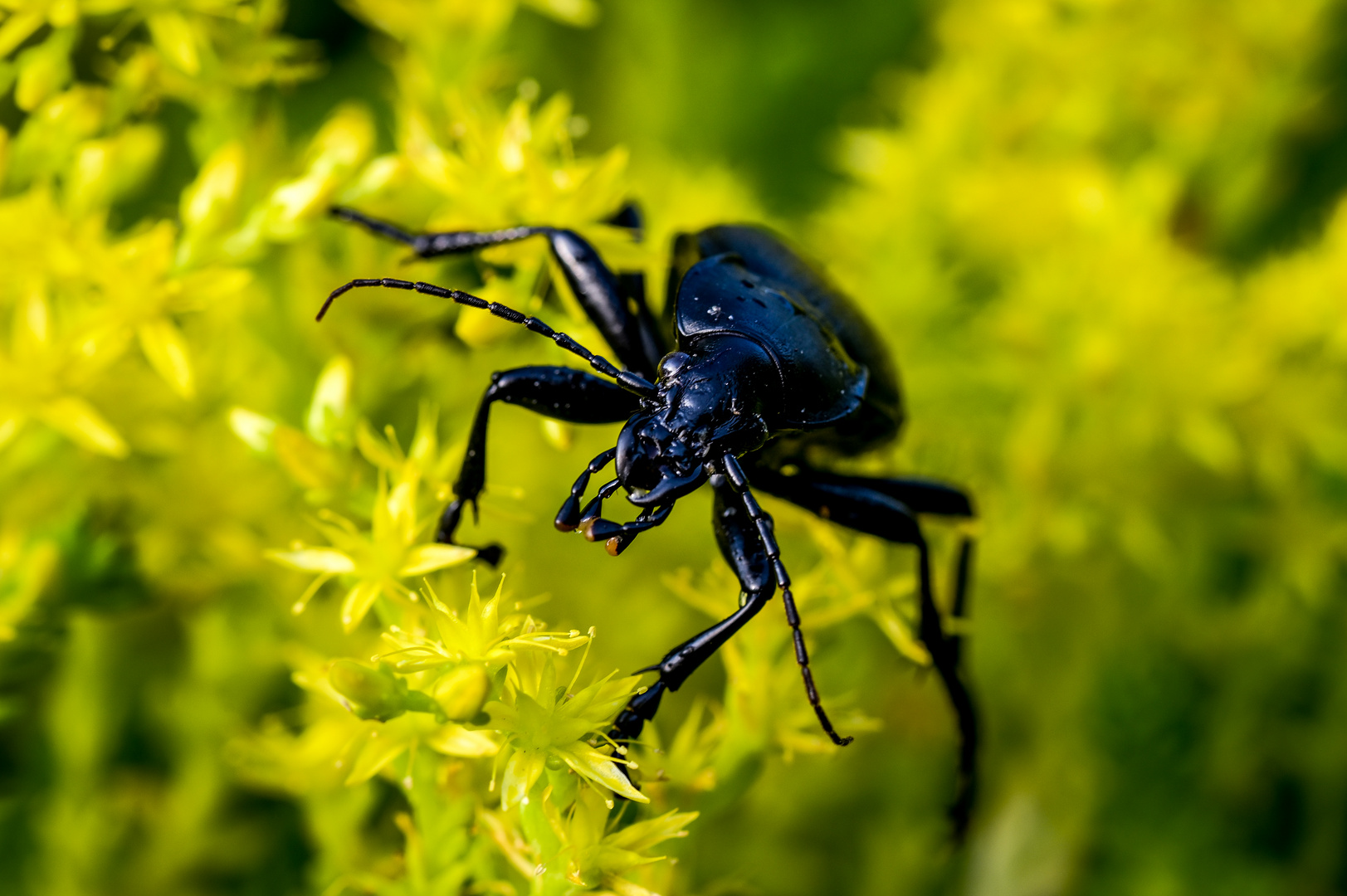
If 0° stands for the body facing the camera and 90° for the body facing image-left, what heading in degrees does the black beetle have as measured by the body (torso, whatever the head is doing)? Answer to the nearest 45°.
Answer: approximately 45°
